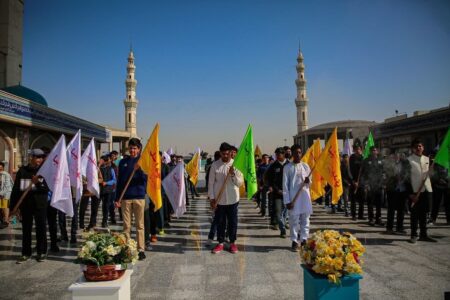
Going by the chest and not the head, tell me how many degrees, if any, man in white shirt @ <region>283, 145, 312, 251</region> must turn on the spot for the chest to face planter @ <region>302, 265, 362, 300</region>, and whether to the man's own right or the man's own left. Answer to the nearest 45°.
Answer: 0° — they already face it

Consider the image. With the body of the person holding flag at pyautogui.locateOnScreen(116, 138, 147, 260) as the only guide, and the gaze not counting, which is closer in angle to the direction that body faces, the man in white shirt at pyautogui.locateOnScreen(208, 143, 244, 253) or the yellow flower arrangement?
the yellow flower arrangement

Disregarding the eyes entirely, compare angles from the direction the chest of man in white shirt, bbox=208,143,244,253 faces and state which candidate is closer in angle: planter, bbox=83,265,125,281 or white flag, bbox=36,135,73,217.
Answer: the planter

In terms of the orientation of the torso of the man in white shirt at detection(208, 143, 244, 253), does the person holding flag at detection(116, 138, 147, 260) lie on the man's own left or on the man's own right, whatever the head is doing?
on the man's own right

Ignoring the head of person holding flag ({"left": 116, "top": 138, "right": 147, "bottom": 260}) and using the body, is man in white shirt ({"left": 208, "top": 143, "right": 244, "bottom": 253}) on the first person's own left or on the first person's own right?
on the first person's own left

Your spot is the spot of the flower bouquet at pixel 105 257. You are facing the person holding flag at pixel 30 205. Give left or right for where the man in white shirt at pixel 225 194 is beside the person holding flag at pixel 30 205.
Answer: right

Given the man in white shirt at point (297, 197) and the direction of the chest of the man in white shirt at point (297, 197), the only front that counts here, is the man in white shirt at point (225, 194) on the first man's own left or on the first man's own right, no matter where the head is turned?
on the first man's own right

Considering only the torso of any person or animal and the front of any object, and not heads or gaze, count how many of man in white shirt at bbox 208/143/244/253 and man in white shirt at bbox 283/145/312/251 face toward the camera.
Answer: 2

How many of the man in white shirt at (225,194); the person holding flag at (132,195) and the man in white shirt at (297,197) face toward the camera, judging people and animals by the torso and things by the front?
3

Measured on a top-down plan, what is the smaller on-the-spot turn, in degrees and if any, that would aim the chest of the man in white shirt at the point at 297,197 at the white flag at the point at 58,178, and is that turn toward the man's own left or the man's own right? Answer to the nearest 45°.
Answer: approximately 90° to the man's own right

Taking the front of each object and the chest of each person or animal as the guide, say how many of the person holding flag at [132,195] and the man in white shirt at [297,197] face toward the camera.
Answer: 2
